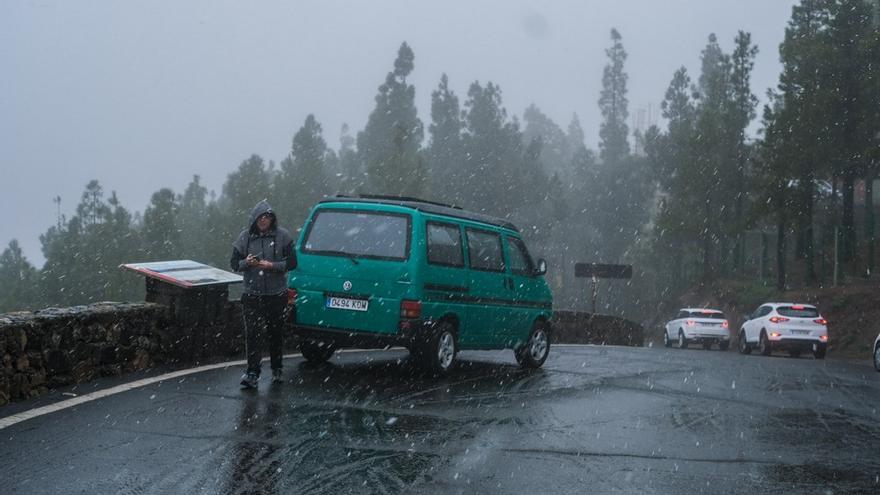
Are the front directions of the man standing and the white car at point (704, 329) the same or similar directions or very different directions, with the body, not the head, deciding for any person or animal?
very different directions

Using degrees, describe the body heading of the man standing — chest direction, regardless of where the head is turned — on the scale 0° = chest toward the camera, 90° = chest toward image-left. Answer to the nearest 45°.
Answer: approximately 0°

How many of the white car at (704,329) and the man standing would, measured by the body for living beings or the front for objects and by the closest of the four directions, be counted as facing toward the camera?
1

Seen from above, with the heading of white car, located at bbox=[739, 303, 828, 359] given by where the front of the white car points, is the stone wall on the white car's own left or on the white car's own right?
on the white car's own left

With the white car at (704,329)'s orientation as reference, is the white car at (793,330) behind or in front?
behind

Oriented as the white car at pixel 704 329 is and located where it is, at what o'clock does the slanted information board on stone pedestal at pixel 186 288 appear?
The slanted information board on stone pedestal is roughly at 8 o'clock from the white car.

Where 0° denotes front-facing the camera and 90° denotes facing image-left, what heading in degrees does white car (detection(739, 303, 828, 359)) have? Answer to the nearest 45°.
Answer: approximately 135°

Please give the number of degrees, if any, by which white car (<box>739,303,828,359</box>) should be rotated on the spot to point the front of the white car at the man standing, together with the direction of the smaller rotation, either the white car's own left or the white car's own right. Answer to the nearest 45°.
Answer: approximately 135° to the white car's own left

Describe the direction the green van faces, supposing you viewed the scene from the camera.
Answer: facing away from the viewer and to the right of the viewer
